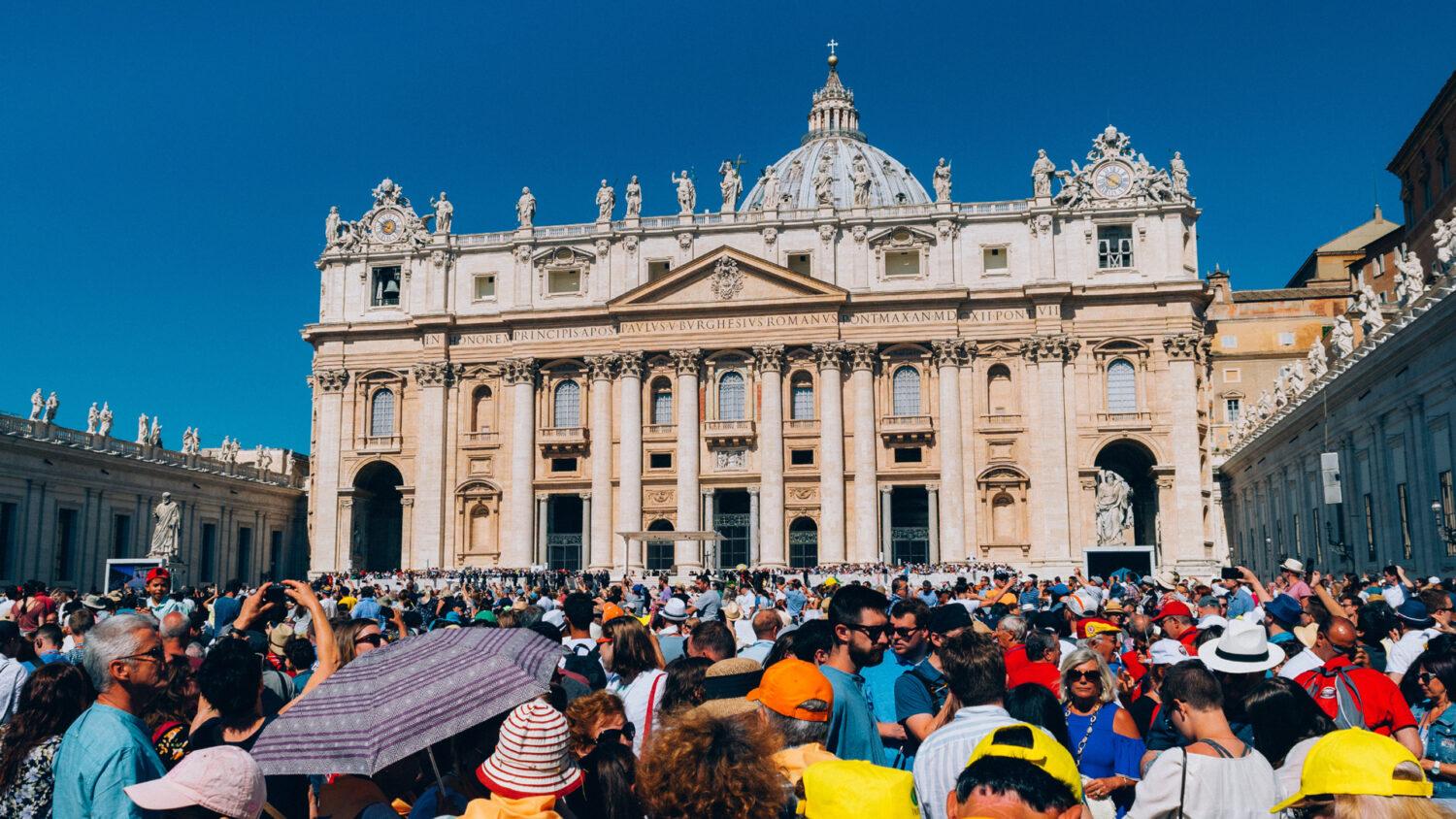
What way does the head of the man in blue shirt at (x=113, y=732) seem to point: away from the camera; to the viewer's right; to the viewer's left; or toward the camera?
to the viewer's right

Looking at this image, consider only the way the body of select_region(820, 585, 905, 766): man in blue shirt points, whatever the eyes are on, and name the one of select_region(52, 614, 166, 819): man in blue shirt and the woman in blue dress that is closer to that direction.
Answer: the woman in blue dress

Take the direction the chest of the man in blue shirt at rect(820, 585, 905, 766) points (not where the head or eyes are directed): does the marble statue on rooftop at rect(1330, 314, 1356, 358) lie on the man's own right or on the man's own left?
on the man's own left

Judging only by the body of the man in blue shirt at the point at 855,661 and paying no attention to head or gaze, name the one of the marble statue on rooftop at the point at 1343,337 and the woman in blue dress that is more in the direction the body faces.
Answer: the woman in blue dress

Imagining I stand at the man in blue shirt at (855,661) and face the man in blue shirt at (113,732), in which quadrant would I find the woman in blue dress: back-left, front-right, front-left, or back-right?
back-left

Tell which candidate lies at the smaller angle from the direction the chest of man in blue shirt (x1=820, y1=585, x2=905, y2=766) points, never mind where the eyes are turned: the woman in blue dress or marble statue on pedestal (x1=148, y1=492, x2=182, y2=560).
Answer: the woman in blue dress

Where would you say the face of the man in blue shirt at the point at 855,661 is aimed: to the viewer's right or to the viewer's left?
to the viewer's right
